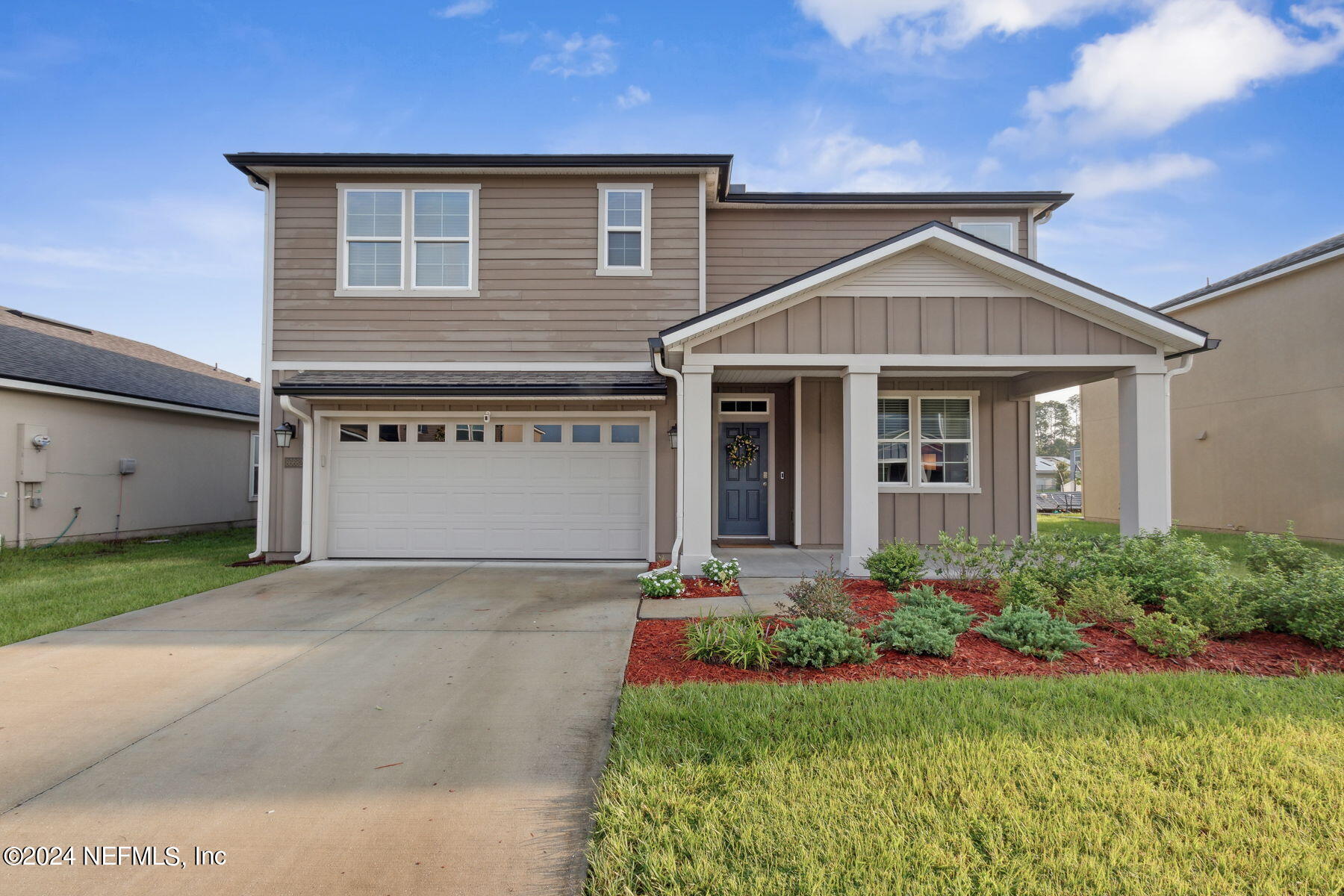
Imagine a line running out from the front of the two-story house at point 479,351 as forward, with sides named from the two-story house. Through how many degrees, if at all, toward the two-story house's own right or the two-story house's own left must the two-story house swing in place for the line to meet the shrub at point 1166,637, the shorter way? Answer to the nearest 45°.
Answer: approximately 45° to the two-story house's own left

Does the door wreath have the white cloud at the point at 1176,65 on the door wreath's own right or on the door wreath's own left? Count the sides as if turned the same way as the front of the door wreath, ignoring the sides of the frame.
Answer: on the door wreath's own left

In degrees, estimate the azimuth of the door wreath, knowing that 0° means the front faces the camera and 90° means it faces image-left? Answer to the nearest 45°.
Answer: approximately 0°

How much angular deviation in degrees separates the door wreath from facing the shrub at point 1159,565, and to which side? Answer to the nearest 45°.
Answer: approximately 45° to its left

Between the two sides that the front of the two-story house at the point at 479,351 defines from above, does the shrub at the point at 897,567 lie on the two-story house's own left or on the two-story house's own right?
on the two-story house's own left
